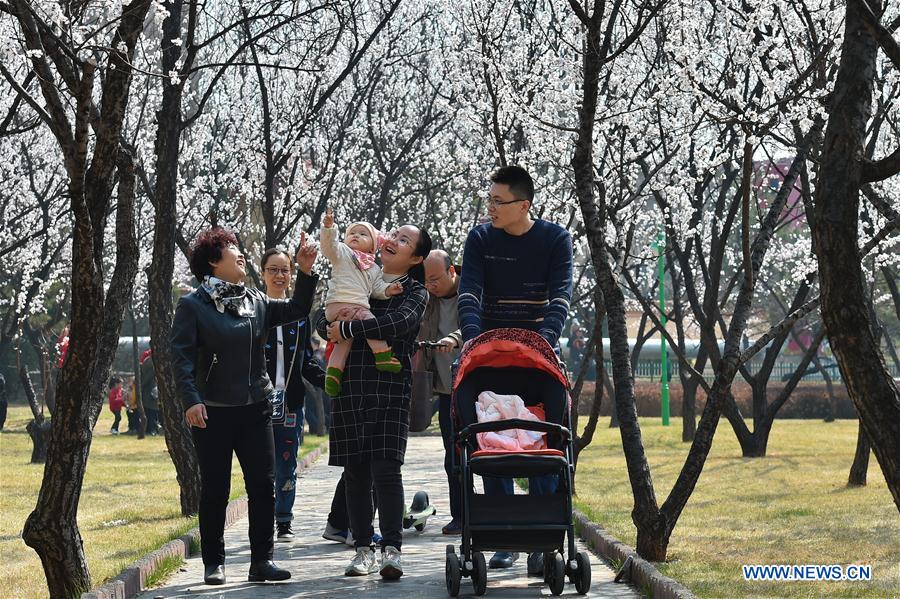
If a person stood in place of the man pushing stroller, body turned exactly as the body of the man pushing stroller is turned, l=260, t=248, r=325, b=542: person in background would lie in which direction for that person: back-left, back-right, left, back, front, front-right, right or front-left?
back-right

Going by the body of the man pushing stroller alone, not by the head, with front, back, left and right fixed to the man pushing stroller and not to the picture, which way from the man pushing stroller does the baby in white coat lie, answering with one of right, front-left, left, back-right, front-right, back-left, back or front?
right

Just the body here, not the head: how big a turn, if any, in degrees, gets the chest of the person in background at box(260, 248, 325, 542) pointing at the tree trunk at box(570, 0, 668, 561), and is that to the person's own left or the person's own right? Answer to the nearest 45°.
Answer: approximately 45° to the person's own left

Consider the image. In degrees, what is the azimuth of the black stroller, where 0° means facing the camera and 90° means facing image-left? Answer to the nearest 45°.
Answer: approximately 0°

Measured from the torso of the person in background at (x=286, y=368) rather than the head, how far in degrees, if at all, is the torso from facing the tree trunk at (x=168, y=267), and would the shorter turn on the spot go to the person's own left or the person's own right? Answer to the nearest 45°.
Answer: approximately 135° to the person's own right

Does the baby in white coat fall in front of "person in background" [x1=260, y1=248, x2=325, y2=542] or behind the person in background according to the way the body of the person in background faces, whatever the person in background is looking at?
in front

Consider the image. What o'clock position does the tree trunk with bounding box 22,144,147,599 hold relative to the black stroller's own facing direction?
The tree trunk is roughly at 3 o'clock from the black stroller.

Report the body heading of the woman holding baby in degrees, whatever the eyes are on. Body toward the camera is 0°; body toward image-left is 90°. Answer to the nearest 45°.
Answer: approximately 45°

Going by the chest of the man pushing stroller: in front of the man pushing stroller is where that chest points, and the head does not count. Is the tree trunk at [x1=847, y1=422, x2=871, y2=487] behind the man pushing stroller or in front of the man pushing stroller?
behind

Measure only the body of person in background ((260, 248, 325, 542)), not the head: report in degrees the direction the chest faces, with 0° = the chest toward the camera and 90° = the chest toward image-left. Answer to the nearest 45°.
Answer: approximately 0°
